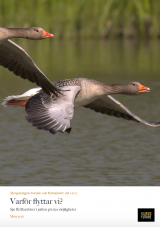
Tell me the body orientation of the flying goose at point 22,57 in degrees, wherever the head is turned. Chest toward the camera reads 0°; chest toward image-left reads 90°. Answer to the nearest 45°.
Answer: approximately 270°

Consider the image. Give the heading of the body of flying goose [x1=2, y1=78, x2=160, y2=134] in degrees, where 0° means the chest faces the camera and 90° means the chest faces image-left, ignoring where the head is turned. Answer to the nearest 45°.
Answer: approximately 270°

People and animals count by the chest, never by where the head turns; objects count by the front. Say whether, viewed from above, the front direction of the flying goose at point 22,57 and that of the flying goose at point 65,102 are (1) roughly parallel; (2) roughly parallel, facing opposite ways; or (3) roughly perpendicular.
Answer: roughly parallel

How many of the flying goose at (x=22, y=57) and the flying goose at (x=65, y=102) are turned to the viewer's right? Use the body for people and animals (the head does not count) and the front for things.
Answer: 2
